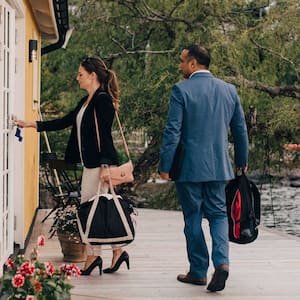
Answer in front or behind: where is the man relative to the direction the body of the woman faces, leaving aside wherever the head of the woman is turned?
behind

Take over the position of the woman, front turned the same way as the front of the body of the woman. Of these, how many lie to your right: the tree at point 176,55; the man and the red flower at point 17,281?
1

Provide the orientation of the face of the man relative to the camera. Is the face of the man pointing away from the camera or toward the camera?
away from the camera

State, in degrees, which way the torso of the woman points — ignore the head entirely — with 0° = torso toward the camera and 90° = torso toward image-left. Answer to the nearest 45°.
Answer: approximately 90°

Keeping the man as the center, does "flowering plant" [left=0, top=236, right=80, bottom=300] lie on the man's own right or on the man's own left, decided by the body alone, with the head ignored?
on the man's own left

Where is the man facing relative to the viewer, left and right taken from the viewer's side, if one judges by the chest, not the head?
facing away from the viewer and to the left of the viewer

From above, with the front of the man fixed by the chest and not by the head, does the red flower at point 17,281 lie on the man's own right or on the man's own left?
on the man's own left

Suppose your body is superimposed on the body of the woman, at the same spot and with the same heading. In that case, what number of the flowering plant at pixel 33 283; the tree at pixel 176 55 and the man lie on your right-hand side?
1

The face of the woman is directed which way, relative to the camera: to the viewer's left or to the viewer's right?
to the viewer's left
